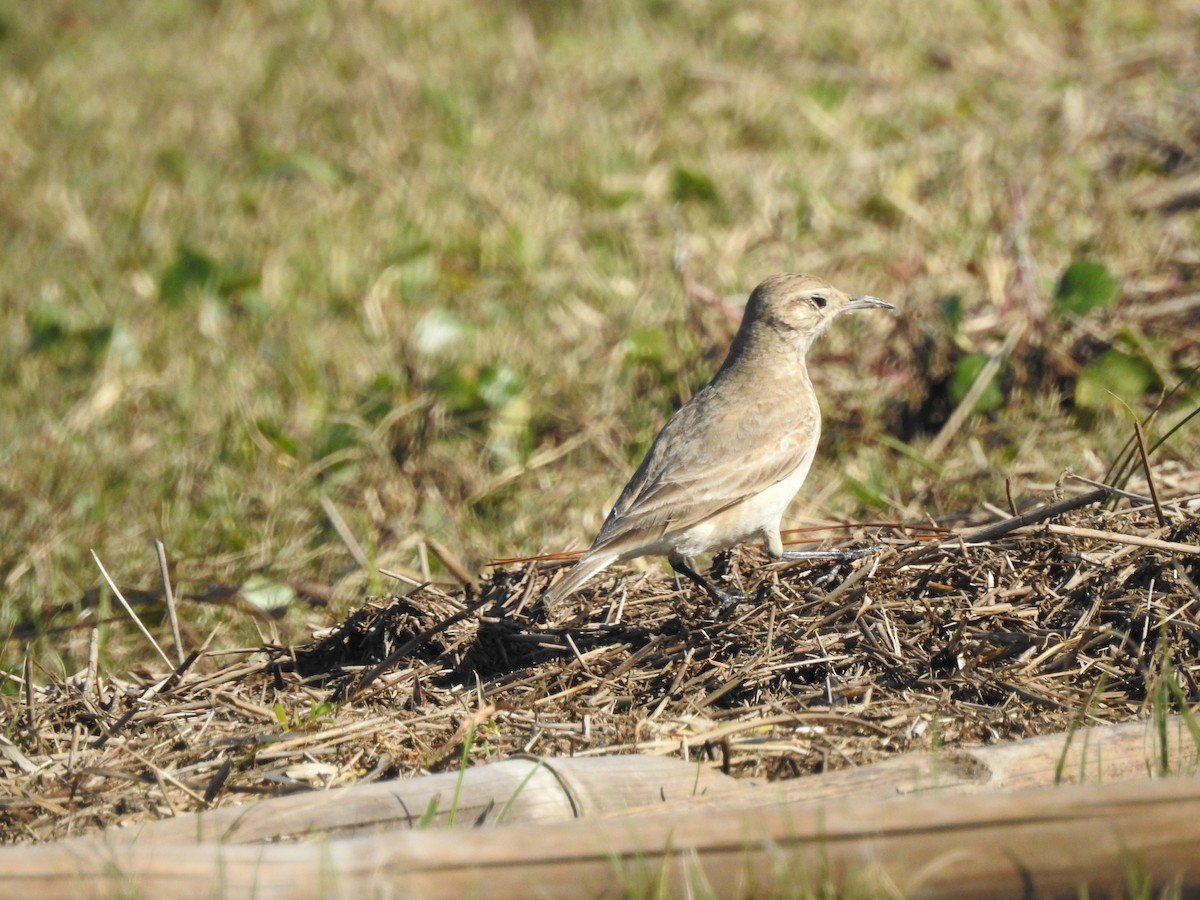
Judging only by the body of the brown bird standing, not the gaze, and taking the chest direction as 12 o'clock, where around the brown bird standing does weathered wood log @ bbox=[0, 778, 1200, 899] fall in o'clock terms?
The weathered wood log is roughly at 3 o'clock from the brown bird standing.

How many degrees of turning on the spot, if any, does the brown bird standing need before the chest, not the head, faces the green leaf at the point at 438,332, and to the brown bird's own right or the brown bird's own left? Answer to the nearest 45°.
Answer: approximately 135° to the brown bird's own left

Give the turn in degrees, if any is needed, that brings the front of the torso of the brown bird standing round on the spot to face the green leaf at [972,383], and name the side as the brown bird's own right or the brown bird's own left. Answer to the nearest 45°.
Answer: approximately 45° to the brown bird's own left

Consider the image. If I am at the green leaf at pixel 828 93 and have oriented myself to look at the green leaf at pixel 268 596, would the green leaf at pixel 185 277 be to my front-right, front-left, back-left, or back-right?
front-right

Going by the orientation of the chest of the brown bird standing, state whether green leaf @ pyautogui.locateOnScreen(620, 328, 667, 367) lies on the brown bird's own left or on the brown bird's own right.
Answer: on the brown bird's own left

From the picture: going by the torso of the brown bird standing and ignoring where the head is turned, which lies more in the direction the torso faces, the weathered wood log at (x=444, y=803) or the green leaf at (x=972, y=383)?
the green leaf

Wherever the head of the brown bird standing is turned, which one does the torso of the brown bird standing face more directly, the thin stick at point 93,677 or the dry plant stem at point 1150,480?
the dry plant stem

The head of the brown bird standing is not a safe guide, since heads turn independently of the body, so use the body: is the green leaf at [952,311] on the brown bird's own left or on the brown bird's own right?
on the brown bird's own left

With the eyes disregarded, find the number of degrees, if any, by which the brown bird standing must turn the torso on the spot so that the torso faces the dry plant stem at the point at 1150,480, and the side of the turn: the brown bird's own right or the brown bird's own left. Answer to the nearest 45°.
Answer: approximately 45° to the brown bird's own right

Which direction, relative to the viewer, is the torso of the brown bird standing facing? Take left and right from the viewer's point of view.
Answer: facing to the right of the viewer

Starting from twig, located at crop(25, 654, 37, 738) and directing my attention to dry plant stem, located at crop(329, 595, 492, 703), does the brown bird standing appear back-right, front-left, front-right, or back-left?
front-left

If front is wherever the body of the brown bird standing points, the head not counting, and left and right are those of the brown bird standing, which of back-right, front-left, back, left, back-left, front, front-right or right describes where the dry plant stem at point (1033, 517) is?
front-right

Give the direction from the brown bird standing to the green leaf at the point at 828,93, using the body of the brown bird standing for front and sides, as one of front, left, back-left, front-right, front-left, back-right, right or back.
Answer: left

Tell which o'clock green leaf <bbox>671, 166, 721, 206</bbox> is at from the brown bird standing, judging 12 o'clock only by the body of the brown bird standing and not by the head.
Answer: The green leaf is roughly at 9 o'clock from the brown bird standing.

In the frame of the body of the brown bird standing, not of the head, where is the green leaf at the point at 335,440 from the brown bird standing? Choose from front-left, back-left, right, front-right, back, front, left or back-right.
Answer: back-left

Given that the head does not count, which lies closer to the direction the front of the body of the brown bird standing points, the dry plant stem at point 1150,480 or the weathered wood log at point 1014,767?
the dry plant stem

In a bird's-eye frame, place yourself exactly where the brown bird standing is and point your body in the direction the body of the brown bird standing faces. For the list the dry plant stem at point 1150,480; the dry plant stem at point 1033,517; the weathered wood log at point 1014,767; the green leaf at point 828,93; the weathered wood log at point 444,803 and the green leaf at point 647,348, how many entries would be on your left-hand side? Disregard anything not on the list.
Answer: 2

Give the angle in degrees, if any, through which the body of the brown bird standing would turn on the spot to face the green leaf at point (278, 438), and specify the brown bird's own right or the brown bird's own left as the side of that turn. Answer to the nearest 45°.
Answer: approximately 135° to the brown bird's own left
